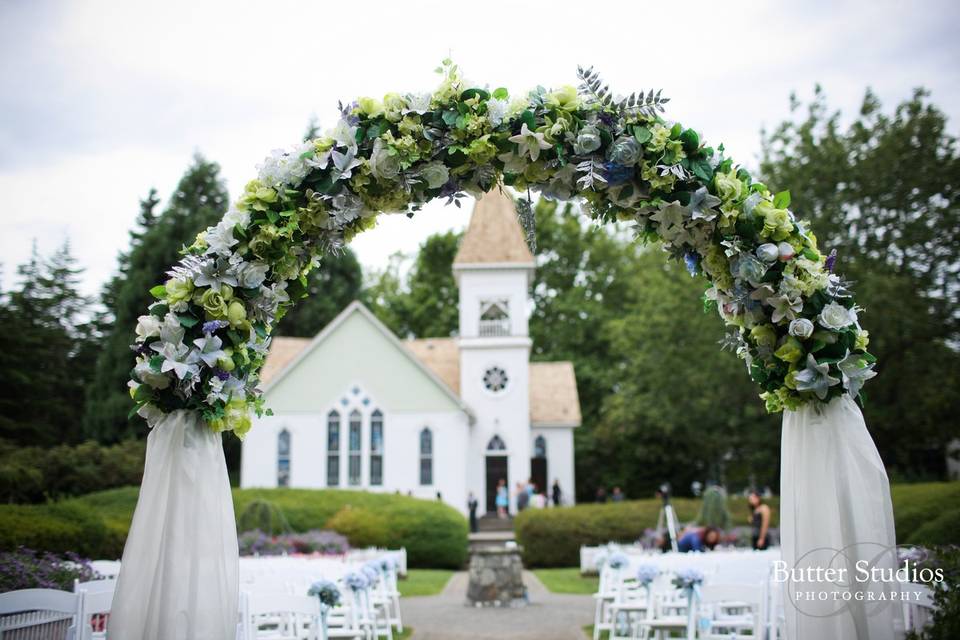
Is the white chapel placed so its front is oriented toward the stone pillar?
yes

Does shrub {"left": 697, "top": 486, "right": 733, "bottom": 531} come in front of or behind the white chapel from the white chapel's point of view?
in front

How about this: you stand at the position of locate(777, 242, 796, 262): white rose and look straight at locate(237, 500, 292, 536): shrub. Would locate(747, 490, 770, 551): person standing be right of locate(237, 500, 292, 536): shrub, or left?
right

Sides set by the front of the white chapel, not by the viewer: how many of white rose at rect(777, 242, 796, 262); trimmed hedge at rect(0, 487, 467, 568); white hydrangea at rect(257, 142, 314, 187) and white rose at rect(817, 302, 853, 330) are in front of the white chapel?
4

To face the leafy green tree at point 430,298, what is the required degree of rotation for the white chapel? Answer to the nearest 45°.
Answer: approximately 180°

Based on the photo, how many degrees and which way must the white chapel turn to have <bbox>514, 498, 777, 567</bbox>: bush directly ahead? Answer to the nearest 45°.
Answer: approximately 45° to its left

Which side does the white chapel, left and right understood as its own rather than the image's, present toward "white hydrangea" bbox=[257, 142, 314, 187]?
front

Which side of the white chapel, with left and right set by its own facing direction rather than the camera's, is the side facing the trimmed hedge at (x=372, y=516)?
front

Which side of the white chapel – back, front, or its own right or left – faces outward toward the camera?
front

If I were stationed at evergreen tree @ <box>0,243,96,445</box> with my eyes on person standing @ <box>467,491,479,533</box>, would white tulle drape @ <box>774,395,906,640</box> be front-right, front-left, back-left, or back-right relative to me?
front-right

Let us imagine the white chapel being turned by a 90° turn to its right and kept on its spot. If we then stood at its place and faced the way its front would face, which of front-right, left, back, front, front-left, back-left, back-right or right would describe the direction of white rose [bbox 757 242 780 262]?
left

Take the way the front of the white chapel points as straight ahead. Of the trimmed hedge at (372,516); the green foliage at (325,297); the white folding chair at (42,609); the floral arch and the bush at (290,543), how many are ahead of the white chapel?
4

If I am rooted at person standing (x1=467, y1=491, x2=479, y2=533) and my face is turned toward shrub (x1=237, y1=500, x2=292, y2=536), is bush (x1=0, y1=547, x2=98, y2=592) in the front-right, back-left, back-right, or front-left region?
front-left

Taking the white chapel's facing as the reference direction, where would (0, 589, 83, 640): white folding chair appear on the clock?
The white folding chair is roughly at 12 o'clock from the white chapel.

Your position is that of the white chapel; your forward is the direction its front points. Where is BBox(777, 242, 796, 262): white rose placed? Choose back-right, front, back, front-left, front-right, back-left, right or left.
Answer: front
